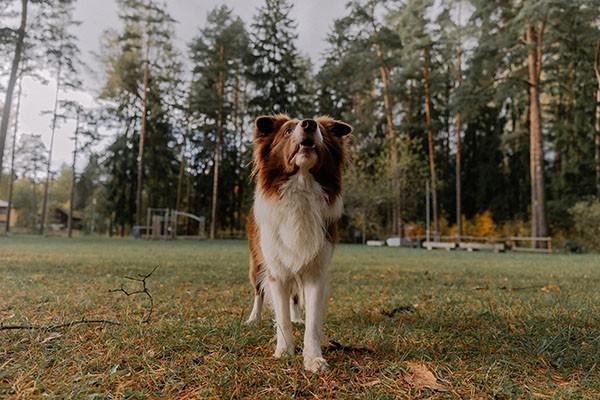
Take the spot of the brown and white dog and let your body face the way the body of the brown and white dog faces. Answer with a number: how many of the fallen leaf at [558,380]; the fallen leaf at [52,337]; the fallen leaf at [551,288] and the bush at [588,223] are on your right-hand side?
1

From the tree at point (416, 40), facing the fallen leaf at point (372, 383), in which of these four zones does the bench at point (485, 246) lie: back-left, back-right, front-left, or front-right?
front-left

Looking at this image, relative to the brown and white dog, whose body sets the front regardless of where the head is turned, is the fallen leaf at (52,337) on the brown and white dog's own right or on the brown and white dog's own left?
on the brown and white dog's own right

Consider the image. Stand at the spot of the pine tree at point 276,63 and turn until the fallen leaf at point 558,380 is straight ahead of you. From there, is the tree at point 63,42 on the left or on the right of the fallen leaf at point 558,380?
right

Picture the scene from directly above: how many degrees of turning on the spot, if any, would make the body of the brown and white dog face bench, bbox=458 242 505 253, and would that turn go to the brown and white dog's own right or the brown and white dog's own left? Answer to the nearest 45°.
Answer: approximately 135° to the brown and white dog's own left

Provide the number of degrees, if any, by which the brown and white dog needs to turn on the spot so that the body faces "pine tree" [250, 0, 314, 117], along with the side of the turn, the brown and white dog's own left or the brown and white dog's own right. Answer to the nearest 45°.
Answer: approximately 180°

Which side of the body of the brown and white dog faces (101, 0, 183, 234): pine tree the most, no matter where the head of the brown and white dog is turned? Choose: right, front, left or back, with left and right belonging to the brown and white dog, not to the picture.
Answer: back

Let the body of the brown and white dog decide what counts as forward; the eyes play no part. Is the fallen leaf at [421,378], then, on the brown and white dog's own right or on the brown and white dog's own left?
on the brown and white dog's own left

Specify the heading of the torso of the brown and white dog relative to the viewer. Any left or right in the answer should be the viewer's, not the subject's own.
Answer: facing the viewer

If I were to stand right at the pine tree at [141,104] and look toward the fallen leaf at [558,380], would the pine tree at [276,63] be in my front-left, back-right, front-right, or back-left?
front-left

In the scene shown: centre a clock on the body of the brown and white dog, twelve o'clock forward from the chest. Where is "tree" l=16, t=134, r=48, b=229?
The tree is roughly at 5 o'clock from the brown and white dog.

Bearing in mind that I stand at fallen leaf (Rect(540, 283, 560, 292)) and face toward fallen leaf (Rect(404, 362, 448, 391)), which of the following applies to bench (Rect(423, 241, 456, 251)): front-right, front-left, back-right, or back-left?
back-right

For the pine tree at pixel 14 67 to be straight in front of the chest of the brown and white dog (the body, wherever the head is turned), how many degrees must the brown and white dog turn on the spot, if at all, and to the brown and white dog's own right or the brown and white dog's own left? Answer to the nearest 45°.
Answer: approximately 135° to the brown and white dog's own right

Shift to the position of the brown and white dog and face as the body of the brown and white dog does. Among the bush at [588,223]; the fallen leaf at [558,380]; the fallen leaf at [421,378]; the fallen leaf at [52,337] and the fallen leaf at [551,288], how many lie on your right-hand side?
1

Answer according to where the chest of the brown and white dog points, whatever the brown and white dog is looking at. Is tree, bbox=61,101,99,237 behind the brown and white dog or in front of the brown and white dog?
behind
